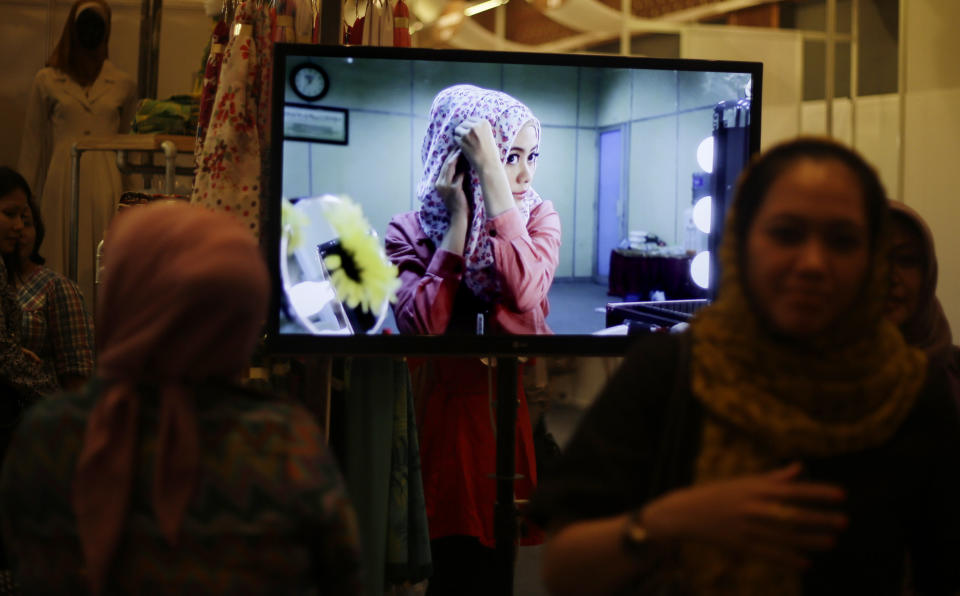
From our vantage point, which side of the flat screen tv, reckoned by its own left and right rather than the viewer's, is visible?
front

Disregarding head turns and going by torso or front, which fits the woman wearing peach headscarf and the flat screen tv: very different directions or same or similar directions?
very different directions

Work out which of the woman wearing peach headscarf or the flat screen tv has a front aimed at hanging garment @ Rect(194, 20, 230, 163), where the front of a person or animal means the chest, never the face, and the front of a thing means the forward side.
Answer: the woman wearing peach headscarf

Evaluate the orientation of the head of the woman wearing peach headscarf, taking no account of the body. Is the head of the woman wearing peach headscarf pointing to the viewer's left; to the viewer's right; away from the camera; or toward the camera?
away from the camera

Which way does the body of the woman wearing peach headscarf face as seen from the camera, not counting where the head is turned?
away from the camera

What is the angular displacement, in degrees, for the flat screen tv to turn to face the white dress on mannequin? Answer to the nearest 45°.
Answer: approximately 135° to its right

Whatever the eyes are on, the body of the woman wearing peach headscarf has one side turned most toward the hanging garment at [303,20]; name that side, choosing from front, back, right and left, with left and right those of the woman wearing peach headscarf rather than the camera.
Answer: front

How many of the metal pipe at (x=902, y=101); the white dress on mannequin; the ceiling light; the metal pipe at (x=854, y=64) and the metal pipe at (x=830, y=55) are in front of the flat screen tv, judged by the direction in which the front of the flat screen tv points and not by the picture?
0

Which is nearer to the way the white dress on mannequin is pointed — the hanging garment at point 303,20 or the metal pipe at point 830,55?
the hanging garment

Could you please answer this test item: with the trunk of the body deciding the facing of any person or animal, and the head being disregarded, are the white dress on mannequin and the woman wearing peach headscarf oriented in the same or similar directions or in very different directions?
very different directions

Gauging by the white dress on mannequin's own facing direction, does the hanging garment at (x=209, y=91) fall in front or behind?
in front

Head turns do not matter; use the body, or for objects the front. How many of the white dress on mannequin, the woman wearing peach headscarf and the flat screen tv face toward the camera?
2
